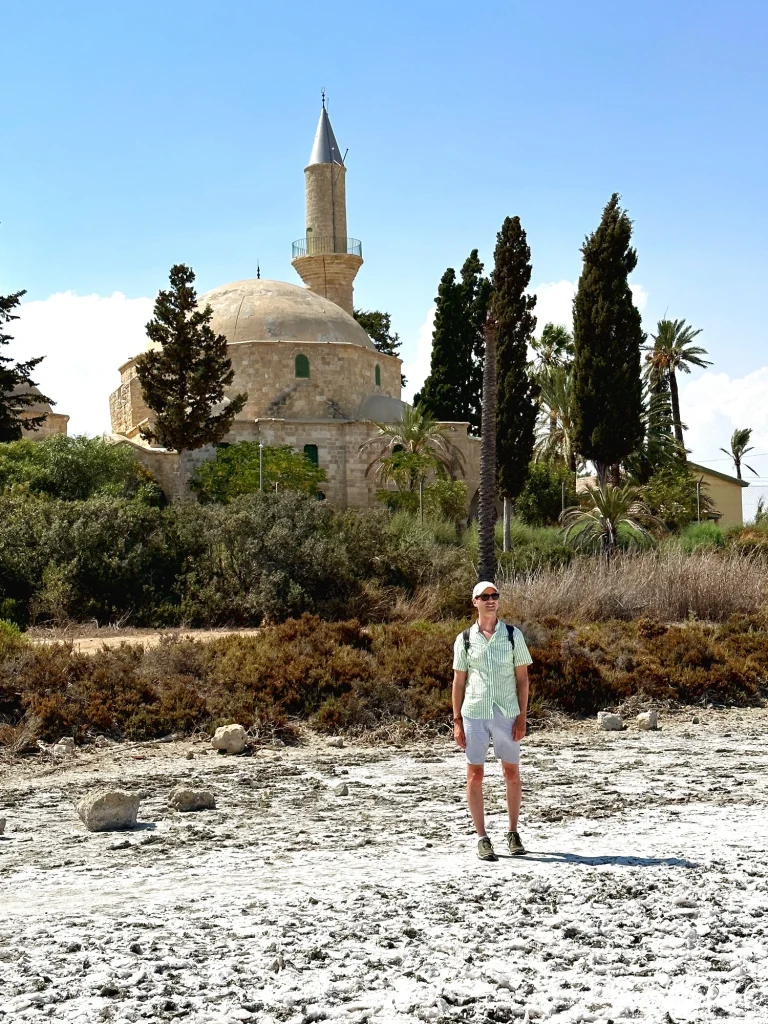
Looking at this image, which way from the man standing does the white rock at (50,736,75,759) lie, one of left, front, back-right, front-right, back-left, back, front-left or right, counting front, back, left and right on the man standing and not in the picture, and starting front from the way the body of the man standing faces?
back-right

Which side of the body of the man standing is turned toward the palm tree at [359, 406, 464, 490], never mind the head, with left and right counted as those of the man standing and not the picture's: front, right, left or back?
back

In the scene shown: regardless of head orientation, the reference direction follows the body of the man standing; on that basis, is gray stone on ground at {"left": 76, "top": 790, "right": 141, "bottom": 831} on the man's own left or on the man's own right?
on the man's own right

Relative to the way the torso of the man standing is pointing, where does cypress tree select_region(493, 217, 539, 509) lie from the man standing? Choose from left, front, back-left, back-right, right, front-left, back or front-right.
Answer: back

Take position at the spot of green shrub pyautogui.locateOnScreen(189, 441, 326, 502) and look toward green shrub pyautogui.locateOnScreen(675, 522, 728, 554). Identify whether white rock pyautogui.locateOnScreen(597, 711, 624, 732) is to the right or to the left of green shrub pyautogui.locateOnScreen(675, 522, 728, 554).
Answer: right

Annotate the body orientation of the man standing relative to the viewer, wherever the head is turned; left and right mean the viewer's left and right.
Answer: facing the viewer

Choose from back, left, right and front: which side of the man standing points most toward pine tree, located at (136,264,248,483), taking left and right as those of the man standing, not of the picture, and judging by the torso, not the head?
back

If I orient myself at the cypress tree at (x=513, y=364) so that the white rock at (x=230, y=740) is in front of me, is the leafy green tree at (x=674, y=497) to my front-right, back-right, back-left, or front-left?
back-left

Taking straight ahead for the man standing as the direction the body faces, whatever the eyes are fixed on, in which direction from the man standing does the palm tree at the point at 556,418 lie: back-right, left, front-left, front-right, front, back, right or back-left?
back

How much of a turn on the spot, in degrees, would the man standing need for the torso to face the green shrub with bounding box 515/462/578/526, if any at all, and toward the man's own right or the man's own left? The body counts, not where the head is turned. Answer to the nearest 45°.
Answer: approximately 180°

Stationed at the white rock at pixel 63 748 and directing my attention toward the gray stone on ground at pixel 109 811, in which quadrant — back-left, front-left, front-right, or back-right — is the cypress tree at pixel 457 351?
back-left

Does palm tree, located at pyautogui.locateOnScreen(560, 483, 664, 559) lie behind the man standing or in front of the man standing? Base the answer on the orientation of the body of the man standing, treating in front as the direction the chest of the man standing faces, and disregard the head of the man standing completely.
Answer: behind

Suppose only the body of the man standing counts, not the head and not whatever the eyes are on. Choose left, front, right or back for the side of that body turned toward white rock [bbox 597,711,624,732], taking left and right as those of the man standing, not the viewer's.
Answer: back

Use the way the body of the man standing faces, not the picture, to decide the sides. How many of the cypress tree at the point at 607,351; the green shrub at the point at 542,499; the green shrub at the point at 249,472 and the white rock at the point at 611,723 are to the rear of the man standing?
4
